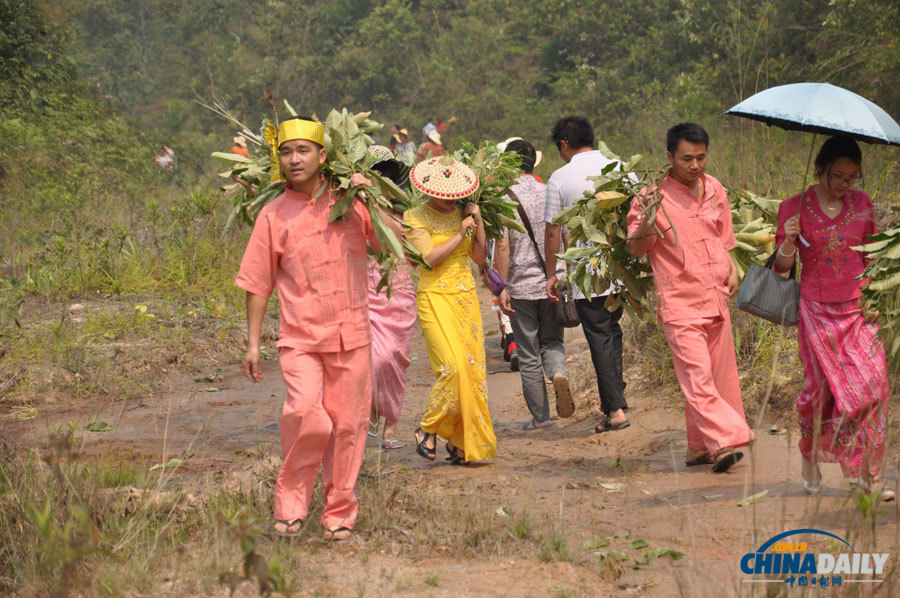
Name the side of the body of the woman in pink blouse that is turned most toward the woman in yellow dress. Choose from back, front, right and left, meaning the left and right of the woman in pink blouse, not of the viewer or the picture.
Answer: right

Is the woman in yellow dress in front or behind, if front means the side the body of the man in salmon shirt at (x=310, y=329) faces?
behind

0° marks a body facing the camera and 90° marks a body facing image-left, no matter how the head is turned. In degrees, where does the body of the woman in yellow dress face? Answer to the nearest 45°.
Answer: approximately 0°

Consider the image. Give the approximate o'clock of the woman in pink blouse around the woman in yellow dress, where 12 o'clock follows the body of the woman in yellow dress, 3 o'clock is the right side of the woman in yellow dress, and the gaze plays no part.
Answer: The woman in pink blouse is roughly at 10 o'clock from the woman in yellow dress.

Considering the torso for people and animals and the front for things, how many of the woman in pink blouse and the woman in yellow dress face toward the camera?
2

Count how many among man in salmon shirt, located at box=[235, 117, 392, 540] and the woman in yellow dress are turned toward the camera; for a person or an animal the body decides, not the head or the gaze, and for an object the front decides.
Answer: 2

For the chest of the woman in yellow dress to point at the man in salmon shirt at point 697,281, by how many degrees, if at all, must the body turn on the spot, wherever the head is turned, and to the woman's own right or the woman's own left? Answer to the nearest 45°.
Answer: approximately 90° to the woman's own left

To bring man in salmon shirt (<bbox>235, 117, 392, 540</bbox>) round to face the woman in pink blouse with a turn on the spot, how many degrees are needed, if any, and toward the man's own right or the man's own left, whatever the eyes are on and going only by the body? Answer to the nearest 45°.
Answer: approximately 90° to the man's own left

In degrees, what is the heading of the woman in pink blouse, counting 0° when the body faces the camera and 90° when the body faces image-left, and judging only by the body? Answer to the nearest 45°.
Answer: approximately 0°
